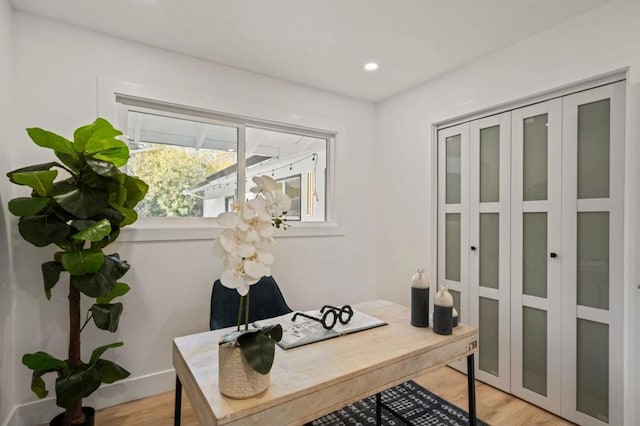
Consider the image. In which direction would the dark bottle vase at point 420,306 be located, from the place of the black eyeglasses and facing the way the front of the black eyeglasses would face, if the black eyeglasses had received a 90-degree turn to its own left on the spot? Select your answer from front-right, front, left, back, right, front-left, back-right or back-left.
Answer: front-right

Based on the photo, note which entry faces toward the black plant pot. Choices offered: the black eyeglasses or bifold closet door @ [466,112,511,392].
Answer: the bifold closet door

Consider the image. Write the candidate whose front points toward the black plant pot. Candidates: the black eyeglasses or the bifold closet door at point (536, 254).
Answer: the bifold closet door

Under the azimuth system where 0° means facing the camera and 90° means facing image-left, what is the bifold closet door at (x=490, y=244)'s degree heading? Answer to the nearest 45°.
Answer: approximately 45°

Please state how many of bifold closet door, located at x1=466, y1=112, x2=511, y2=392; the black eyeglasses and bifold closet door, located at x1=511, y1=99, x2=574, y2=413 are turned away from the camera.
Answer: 0

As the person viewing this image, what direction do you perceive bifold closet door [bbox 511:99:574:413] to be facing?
facing the viewer and to the left of the viewer

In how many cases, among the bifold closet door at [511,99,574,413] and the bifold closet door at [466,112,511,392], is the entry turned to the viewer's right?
0

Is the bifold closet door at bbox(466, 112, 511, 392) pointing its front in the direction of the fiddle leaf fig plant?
yes

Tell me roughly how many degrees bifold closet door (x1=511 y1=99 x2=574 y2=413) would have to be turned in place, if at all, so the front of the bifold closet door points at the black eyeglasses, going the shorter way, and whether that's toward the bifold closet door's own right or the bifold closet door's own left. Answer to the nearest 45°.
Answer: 0° — it already faces it

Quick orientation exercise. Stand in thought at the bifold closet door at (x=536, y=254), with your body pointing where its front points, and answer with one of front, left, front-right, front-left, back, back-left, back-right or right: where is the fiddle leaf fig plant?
front

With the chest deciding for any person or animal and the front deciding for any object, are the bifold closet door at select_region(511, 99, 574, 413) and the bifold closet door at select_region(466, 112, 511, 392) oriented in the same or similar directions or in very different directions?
same or similar directions

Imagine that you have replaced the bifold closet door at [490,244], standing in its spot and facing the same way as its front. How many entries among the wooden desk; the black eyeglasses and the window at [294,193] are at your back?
0

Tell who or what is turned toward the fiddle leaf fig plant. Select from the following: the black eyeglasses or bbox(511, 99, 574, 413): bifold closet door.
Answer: the bifold closet door

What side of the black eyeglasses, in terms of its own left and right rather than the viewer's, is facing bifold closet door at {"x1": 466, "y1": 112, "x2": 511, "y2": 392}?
left

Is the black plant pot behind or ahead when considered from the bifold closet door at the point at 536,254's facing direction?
ahead
